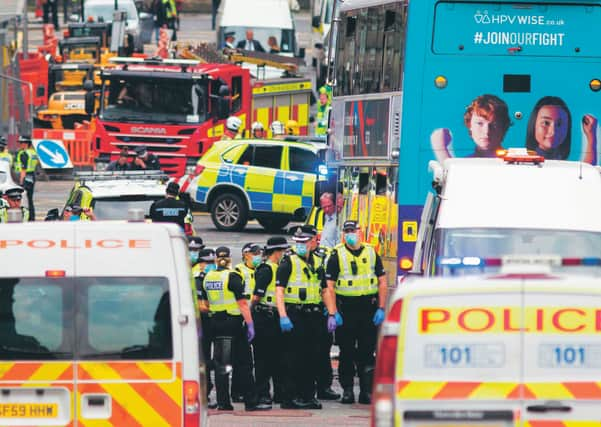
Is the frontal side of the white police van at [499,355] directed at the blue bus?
yes

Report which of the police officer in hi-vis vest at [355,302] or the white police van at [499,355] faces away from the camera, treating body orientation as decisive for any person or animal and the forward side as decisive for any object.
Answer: the white police van

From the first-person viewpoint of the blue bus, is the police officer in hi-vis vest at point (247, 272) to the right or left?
on its left

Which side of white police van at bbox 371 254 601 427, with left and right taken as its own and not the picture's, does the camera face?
back

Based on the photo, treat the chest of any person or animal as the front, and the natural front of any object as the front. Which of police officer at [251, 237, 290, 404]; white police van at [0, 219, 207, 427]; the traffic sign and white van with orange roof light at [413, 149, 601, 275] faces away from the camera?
white police van at [0, 219, 207, 427]

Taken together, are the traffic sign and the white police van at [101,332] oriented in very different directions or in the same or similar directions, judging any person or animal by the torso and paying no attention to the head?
very different directions

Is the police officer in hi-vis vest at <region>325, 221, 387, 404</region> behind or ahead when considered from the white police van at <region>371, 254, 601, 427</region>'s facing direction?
ahead

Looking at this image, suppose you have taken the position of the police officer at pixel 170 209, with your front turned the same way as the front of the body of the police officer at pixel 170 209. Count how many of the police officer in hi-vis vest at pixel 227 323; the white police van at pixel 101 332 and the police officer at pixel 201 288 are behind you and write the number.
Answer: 3

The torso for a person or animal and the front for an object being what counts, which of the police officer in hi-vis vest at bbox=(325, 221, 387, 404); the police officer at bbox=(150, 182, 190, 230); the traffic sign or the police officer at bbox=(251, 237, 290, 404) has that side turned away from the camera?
the police officer at bbox=(150, 182, 190, 230)

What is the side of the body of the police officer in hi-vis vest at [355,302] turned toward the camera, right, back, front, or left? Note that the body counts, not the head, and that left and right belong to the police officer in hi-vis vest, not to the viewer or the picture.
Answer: front

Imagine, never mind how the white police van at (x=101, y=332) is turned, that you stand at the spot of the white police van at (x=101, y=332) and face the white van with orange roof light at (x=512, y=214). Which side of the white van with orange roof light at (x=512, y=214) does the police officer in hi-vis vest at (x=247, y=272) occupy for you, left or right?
left

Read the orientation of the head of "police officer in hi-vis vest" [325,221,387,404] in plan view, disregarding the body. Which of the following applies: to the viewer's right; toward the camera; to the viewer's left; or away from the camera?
toward the camera

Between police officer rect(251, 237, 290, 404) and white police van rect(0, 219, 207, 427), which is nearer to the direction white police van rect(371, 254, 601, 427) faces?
the police officer

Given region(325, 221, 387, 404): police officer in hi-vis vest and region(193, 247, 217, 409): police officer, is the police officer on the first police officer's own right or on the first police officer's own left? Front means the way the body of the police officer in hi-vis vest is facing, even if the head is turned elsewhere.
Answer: on the first police officer's own right

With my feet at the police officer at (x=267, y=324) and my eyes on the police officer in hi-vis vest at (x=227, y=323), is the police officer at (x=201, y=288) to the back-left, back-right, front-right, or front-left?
front-right

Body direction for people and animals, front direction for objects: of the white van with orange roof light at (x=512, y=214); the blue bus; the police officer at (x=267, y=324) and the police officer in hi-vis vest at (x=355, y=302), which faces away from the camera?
the blue bus

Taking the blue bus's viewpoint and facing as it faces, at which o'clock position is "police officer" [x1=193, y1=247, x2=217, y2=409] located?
The police officer is roughly at 8 o'clock from the blue bus.
